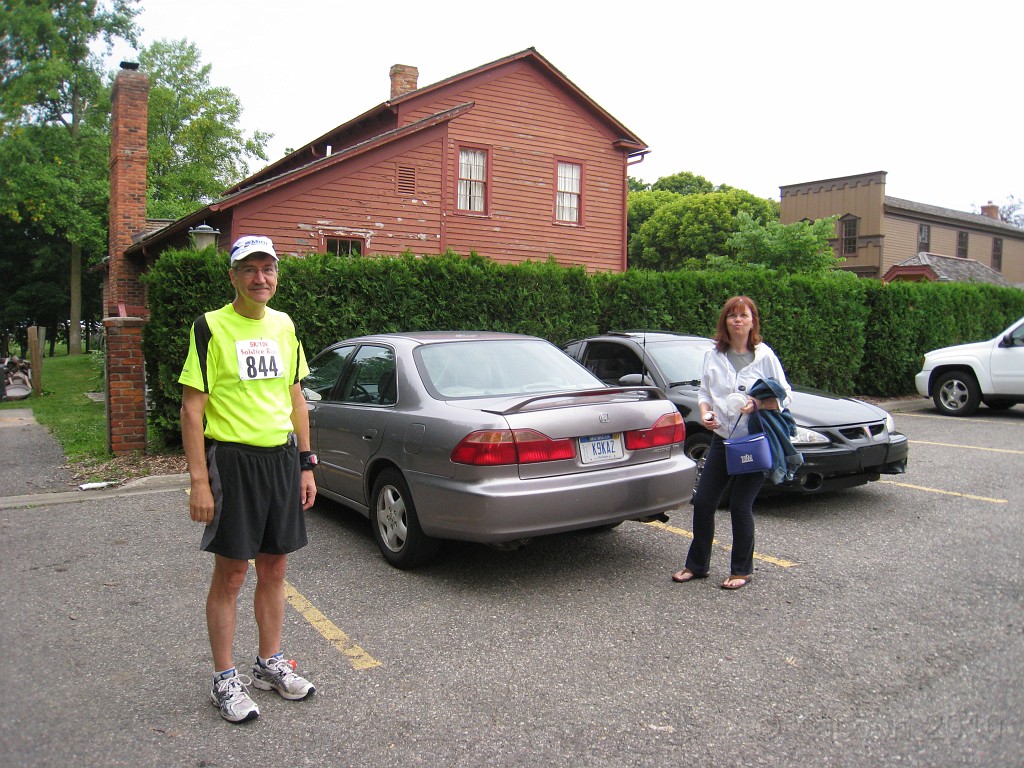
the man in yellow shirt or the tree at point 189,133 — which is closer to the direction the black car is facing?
the man in yellow shirt

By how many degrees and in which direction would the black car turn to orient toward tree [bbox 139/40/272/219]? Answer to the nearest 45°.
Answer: approximately 180°

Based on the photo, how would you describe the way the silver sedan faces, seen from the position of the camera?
facing away from the viewer and to the left of the viewer

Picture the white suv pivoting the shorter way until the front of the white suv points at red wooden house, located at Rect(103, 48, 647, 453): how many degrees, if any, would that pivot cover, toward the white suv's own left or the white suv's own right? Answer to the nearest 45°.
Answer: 0° — it already faces it

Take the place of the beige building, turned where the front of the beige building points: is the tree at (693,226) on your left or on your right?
on your right

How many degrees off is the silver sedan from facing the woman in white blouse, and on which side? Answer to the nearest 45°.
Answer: approximately 135° to its right

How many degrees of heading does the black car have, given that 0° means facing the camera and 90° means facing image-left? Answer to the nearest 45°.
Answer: approximately 315°

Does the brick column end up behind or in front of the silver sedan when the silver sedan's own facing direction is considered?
in front

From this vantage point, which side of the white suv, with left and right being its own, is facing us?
left
